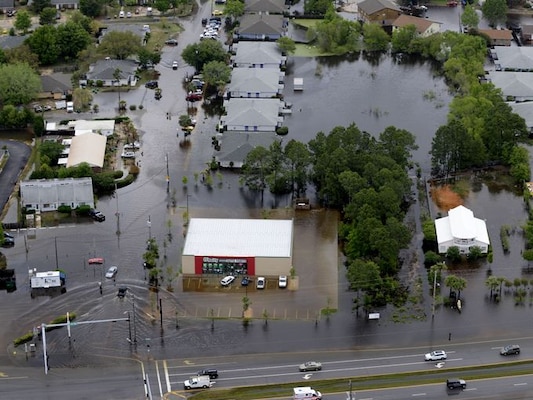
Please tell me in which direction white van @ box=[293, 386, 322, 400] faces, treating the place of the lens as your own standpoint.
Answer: facing to the right of the viewer

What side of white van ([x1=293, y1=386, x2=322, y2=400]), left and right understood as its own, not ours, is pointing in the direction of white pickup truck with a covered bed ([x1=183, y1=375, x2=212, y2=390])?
back

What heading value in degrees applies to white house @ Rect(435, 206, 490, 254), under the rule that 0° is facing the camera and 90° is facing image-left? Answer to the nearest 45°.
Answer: approximately 0°

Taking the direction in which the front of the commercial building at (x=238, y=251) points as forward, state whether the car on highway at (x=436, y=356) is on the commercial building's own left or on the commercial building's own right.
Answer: on the commercial building's own left

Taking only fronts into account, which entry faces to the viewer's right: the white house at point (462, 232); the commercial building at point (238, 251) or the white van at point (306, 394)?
the white van
